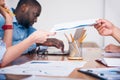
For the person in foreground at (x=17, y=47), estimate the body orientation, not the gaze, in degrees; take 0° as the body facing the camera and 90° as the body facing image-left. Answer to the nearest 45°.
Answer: approximately 270°
